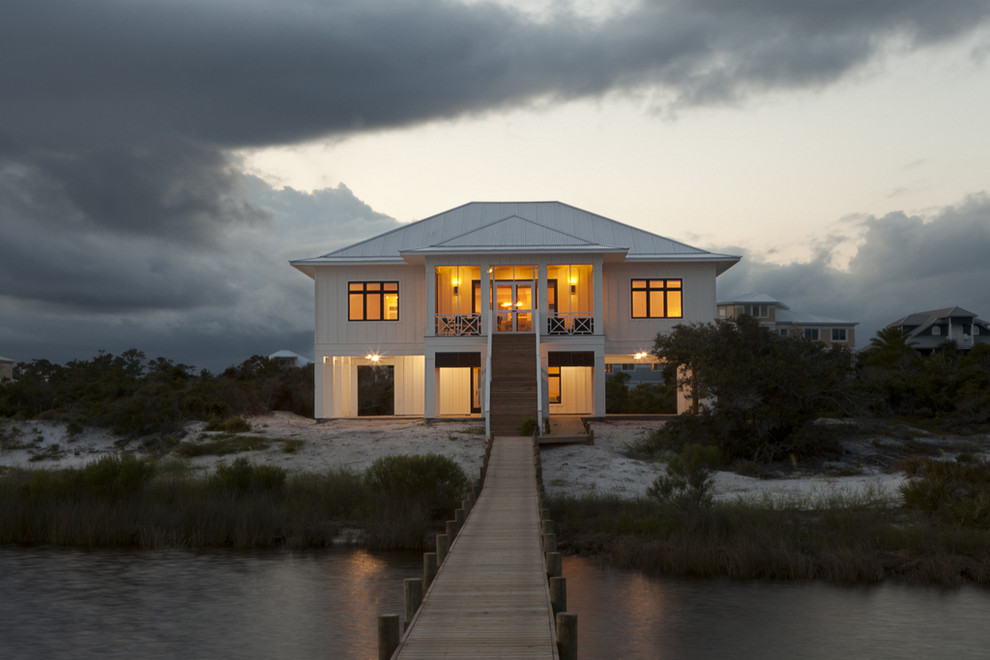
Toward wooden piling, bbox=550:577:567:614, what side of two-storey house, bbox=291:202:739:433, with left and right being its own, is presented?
front

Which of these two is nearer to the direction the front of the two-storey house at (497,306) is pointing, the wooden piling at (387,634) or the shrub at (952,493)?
the wooden piling

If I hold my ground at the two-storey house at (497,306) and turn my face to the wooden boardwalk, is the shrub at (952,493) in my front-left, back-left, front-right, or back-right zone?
front-left

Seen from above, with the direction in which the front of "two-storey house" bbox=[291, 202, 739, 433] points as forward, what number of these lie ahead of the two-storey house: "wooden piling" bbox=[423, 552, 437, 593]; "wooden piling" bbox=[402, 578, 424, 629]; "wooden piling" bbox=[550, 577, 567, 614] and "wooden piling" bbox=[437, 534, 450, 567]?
4

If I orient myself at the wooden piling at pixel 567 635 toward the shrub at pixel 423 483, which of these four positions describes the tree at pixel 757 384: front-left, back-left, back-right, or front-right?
front-right

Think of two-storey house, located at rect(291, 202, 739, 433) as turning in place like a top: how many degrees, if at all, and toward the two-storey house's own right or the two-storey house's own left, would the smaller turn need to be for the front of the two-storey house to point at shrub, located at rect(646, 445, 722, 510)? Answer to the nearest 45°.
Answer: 0° — it already faces it

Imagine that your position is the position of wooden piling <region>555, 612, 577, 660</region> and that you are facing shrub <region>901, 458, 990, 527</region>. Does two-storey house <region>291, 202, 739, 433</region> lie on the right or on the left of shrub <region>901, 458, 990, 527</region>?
left

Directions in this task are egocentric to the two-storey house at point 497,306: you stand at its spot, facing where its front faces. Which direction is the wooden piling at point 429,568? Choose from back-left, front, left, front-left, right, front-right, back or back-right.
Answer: front

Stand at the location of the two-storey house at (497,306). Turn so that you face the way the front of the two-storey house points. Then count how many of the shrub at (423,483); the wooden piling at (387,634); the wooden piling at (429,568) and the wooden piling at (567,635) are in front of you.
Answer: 4

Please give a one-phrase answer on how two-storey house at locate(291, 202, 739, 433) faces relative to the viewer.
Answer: facing the viewer

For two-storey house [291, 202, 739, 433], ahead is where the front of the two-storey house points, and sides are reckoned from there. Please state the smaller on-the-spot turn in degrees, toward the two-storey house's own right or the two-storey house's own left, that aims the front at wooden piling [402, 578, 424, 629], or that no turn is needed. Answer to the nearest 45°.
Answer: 0° — it already faces it

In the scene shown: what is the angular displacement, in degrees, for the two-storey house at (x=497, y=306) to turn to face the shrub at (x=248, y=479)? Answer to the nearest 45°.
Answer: approximately 45° to its right

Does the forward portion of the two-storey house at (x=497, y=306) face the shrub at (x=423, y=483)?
yes

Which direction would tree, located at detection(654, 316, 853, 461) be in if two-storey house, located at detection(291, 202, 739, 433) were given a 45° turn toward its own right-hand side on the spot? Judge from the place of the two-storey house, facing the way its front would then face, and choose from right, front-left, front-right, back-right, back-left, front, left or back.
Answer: left

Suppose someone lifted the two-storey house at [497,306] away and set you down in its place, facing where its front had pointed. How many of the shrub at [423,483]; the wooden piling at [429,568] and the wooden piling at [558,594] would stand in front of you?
3

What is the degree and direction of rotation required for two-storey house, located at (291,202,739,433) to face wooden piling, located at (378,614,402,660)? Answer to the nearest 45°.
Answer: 0° — it already faces it

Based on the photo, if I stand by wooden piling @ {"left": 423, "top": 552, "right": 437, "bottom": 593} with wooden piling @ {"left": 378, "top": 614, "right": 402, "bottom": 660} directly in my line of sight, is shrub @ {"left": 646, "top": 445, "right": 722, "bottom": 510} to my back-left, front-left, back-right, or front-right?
back-left

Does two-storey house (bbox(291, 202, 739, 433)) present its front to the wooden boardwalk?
yes
